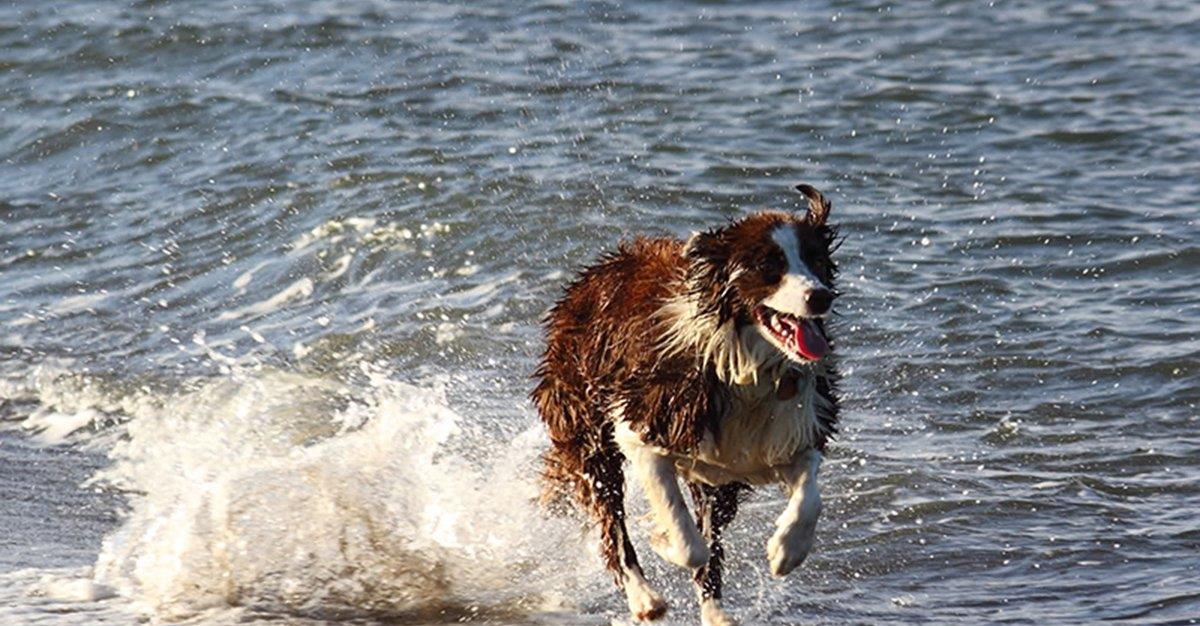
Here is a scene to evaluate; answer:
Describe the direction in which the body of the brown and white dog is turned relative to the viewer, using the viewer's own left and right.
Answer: facing the viewer and to the right of the viewer
